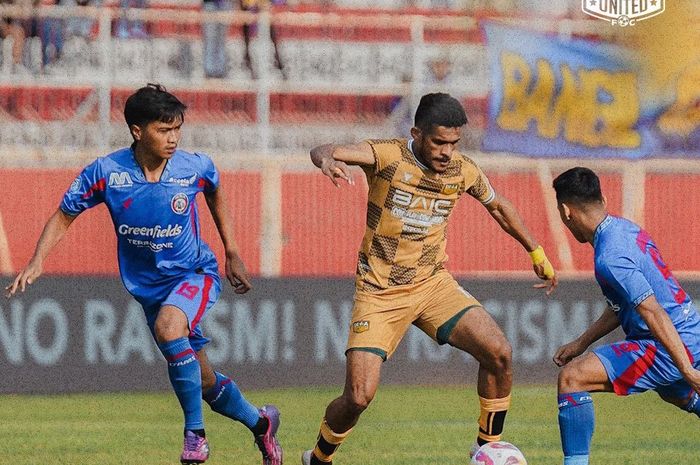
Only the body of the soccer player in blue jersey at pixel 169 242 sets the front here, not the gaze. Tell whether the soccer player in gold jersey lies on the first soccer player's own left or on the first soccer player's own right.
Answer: on the first soccer player's own left

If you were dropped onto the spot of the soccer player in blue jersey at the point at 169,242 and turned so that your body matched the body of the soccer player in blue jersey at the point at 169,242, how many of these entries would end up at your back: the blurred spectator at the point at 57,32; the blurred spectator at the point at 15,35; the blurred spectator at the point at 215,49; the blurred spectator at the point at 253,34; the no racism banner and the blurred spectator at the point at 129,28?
6

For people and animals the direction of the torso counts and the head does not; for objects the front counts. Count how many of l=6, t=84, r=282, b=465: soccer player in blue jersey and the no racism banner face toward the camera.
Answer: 2

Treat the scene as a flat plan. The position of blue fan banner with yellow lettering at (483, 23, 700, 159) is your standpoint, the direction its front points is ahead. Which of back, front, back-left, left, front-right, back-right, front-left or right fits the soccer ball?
front

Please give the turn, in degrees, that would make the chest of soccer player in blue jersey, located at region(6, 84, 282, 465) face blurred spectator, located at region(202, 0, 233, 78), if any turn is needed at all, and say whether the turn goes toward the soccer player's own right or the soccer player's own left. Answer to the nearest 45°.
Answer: approximately 180°

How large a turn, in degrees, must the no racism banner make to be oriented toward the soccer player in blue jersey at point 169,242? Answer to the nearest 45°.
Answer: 0° — it already faces them

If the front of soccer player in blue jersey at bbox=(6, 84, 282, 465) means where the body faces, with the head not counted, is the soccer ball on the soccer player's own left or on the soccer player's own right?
on the soccer player's own left

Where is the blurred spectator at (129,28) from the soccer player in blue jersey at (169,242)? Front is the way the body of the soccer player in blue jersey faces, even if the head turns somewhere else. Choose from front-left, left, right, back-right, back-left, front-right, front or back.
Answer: back

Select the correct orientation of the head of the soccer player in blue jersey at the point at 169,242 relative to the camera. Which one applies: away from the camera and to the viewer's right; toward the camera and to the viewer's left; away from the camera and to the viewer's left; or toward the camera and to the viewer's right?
toward the camera and to the viewer's right

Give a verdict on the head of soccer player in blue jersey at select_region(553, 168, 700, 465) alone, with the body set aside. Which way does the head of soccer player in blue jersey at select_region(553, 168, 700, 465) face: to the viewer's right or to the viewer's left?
to the viewer's left

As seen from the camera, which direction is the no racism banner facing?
toward the camera

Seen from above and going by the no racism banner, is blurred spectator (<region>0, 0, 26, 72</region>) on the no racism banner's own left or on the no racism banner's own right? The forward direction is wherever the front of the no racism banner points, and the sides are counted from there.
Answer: on the no racism banner's own right

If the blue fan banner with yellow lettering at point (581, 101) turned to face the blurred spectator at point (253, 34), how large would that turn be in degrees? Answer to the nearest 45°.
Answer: approximately 90° to its right

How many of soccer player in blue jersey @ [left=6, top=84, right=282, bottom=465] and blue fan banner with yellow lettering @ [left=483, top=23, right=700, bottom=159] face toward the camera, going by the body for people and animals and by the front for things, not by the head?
2

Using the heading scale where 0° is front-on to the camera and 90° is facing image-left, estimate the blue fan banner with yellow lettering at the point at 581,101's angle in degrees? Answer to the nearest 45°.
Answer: approximately 0°

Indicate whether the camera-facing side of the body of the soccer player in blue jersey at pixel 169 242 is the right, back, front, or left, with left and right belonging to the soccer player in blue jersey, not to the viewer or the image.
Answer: front
